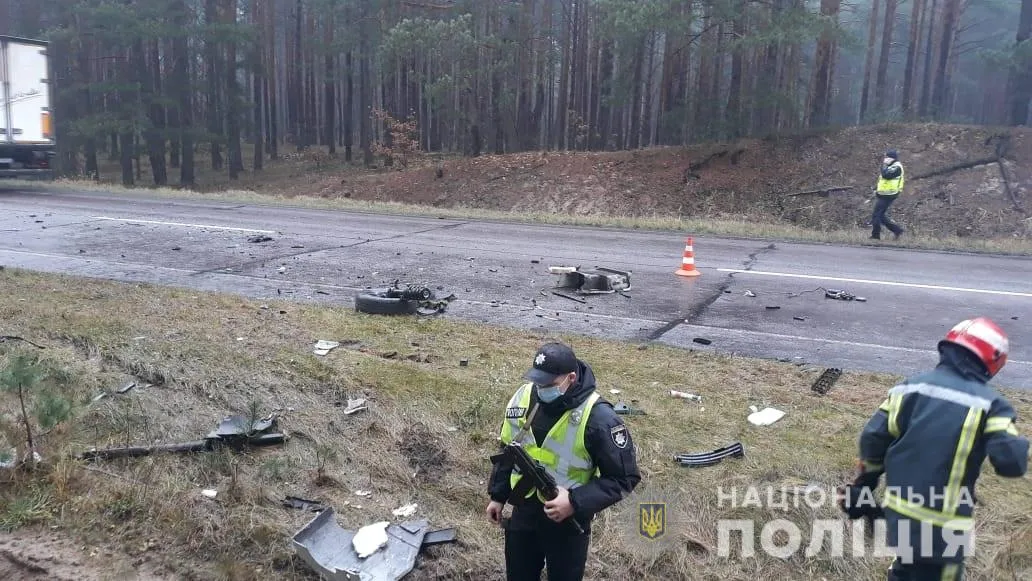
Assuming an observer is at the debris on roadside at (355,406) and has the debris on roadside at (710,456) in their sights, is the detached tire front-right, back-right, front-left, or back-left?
back-left

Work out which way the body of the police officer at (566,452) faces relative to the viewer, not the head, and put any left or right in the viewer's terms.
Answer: facing the viewer and to the left of the viewer

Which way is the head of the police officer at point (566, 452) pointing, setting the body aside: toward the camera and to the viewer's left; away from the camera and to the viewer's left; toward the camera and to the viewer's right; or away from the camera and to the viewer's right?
toward the camera and to the viewer's left

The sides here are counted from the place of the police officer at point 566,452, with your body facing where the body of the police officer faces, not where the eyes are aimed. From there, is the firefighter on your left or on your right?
on your left

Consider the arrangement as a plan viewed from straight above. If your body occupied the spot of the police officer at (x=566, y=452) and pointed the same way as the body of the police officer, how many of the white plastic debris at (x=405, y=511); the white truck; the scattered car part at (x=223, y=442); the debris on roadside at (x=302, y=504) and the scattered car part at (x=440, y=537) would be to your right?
5

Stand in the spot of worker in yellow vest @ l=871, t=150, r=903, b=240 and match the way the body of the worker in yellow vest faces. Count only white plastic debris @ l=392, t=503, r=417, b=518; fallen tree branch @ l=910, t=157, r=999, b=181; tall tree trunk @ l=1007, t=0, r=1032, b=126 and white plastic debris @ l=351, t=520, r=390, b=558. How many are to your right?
2

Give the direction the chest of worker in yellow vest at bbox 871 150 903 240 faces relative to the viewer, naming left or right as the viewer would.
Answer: facing to the left of the viewer

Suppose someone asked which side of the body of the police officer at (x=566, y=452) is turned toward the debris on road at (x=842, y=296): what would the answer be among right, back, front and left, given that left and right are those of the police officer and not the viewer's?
back
